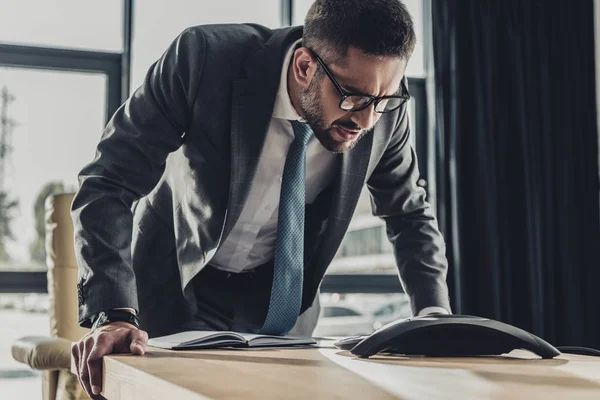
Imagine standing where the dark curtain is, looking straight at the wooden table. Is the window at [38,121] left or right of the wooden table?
right

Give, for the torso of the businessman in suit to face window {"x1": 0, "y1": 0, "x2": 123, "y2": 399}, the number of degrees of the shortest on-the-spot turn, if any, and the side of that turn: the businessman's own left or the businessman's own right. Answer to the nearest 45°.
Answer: approximately 180°

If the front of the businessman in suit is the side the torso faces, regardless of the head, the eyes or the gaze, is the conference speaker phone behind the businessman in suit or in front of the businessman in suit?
in front

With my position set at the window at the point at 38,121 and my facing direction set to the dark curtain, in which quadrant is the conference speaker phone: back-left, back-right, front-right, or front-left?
front-right

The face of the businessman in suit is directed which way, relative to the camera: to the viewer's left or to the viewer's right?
to the viewer's right

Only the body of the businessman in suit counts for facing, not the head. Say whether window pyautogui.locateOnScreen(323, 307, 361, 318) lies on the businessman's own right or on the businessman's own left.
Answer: on the businessman's own left

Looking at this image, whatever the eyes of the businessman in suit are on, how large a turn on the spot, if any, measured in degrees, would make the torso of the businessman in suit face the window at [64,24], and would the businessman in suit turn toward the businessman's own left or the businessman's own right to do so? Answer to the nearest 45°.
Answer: approximately 180°

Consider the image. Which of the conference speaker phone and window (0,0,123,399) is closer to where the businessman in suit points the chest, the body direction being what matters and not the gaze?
the conference speaker phone

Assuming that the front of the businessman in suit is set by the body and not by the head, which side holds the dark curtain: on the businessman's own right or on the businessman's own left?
on the businessman's own left

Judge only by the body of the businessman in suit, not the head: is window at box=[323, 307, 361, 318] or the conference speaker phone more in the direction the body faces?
the conference speaker phone
